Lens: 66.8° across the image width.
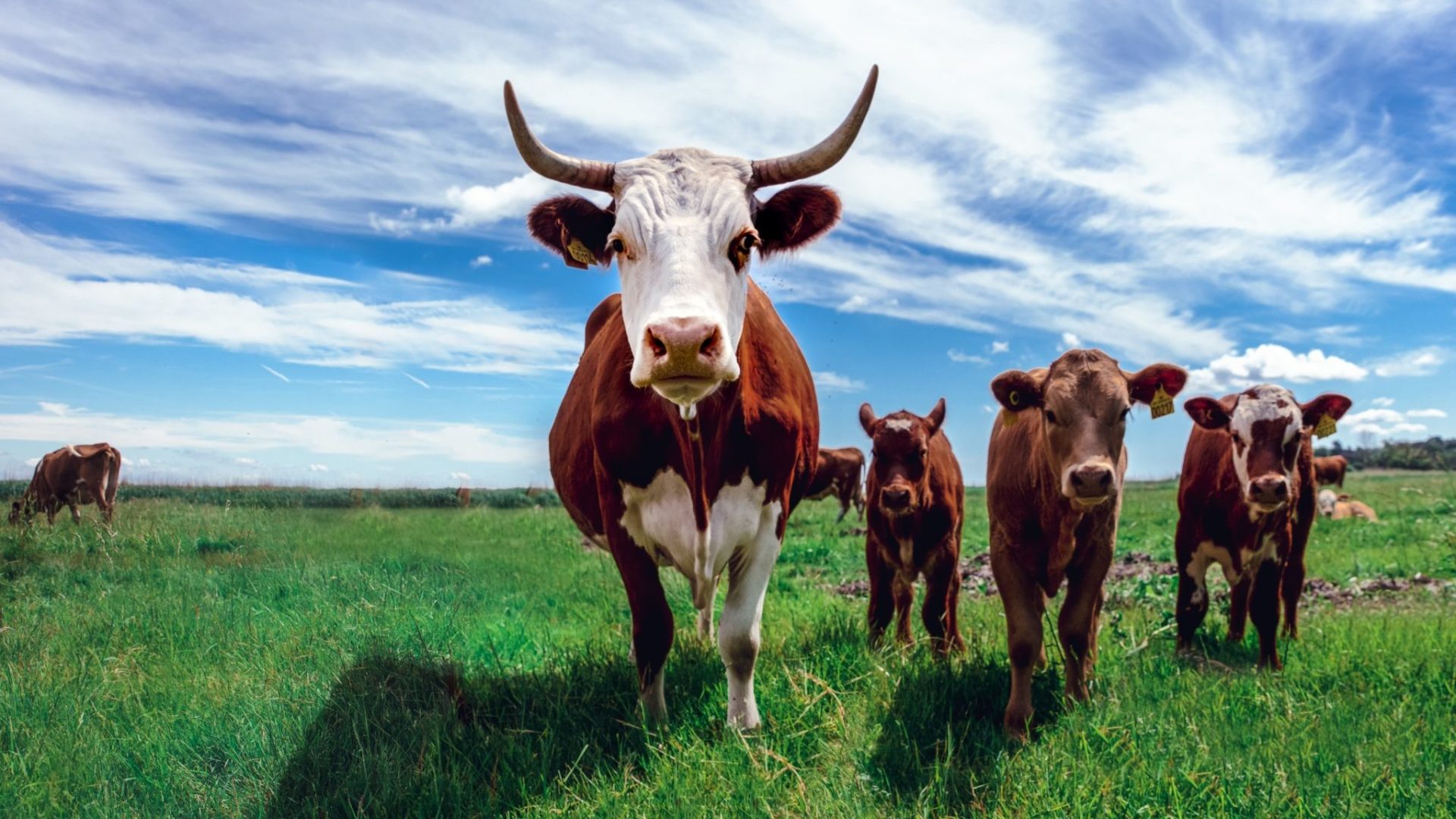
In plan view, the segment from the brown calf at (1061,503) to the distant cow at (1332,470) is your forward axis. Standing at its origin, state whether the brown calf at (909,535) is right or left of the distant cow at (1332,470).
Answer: left

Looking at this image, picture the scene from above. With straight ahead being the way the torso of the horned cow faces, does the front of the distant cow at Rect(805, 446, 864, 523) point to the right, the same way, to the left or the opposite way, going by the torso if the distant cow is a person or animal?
to the right

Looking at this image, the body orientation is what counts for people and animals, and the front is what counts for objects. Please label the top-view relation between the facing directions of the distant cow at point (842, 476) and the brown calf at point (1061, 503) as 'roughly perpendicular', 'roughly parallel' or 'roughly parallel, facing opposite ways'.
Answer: roughly perpendicular

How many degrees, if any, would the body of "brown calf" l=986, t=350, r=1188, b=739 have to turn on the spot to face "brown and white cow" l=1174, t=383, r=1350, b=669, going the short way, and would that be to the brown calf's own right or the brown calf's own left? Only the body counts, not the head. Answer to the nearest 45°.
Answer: approximately 135° to the brown calf's own left

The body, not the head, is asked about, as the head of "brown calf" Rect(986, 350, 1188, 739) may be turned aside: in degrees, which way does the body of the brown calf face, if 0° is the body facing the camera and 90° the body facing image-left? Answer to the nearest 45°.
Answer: approximately 0°

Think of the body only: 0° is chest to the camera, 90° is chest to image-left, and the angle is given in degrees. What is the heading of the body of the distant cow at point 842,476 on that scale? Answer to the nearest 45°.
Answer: approximately 90°

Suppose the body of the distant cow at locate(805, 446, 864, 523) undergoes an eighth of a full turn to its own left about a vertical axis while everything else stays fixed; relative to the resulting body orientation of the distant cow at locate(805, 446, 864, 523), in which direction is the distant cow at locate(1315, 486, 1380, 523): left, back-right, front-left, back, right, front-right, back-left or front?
back-left

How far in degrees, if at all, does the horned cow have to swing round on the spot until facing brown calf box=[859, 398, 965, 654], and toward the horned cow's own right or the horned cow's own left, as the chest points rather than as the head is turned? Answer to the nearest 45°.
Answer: approximately 135° to the horned cow's own left

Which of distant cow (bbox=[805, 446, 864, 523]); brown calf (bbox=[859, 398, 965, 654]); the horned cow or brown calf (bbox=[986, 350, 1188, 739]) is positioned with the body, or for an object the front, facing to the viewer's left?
the distant cow
